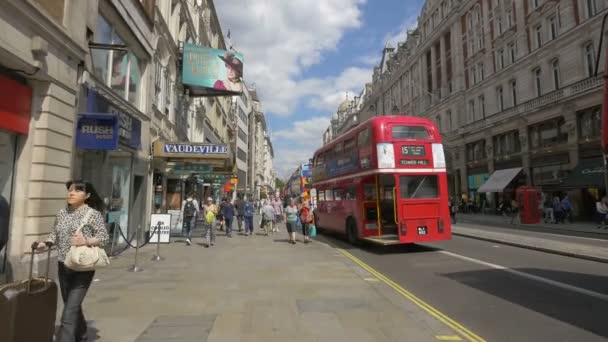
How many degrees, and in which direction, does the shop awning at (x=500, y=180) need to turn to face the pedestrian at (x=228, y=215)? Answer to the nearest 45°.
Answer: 0° — it already faces them

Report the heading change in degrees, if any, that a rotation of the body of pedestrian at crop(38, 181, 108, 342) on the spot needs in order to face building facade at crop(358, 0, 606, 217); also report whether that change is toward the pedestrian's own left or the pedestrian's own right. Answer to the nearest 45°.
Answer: approximately 135° to the pedestrian's own left

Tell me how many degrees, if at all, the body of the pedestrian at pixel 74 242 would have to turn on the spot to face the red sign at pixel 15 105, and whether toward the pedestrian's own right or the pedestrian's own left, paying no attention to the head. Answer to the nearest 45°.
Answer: approximately 135° to the pedestrian's own right

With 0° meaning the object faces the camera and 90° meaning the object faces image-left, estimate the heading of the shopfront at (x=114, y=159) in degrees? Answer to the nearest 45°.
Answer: approximately 315°
